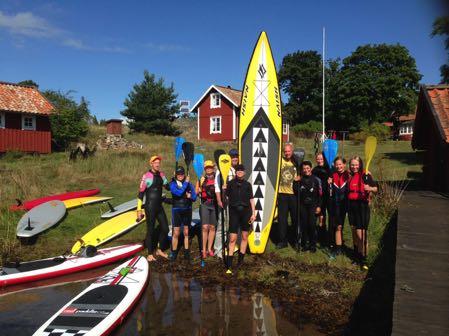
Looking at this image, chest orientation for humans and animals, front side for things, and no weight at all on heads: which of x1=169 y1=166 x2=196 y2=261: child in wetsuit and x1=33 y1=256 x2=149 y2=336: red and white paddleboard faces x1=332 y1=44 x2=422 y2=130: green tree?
the red and white paddleboard

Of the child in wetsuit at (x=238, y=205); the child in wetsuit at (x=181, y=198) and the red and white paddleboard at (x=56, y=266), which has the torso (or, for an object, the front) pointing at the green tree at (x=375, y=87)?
the red and white paddleboard

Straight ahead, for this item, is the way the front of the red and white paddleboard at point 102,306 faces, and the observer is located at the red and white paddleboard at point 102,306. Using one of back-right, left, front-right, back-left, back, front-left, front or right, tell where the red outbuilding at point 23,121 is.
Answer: front-left

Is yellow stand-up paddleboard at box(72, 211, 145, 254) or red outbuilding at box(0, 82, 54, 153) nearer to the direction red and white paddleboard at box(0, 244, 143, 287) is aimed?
the yellow stand-up paddleboard

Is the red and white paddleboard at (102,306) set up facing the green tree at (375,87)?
yes

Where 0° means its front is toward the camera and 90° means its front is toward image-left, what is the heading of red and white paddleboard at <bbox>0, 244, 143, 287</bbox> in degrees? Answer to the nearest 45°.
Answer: approximately 225°

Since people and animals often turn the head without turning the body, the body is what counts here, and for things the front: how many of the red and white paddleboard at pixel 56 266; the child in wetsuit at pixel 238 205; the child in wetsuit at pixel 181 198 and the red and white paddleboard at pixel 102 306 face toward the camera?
2

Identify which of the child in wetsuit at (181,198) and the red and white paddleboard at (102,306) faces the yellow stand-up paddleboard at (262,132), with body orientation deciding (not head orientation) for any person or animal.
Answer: the red and white paddleboard

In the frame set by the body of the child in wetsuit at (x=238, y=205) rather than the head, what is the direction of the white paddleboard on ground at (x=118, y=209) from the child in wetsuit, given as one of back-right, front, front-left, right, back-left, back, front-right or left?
back-right

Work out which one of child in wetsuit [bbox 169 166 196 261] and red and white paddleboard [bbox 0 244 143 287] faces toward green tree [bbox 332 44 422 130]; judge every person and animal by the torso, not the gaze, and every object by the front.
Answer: the red and white paddleboard

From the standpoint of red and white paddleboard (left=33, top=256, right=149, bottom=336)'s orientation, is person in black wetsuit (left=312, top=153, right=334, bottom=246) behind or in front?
in front

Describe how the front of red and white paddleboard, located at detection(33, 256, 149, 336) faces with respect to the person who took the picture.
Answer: facing away from the viewer and to the right of the viewer

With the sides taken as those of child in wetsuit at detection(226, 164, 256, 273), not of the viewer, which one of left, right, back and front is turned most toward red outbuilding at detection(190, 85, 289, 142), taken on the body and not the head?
back

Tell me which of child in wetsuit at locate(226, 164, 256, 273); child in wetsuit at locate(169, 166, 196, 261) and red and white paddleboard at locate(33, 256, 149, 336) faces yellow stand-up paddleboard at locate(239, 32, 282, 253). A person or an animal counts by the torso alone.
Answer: the red and white paddleboard

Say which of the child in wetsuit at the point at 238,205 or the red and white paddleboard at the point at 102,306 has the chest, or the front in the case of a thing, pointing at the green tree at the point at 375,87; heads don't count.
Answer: the red and white paddleboard

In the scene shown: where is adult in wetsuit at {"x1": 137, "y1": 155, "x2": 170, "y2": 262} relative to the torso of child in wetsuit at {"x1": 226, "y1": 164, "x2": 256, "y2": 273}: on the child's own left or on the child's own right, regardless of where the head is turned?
on the child's own right
